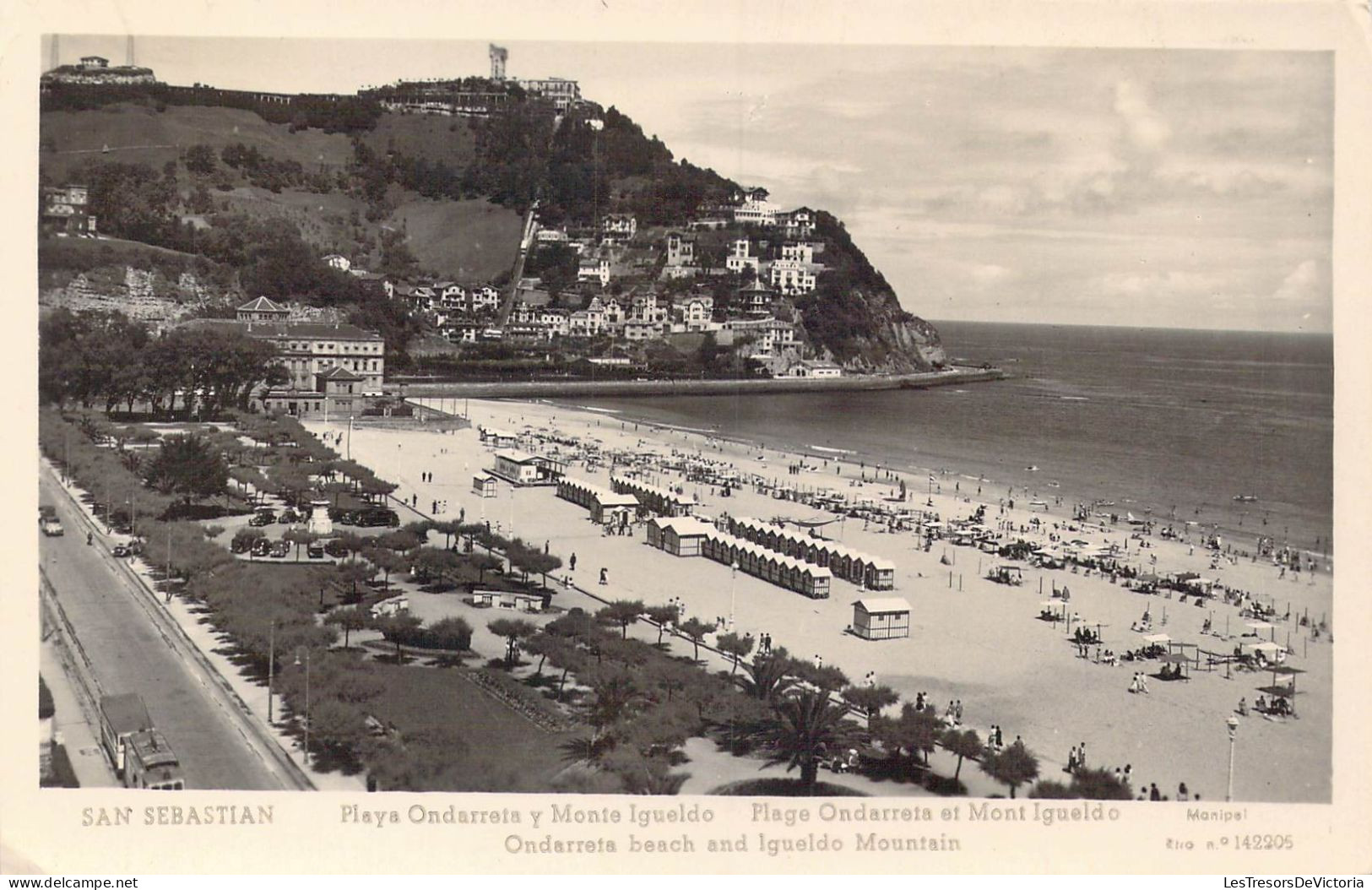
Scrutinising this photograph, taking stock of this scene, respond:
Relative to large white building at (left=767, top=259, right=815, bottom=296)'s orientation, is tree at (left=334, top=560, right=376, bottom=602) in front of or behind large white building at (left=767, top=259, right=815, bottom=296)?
in front

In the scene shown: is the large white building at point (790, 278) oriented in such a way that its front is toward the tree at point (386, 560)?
yes

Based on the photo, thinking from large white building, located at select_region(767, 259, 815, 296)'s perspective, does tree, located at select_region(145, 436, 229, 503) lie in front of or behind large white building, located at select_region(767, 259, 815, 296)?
in front

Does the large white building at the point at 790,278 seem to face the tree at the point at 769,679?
yes

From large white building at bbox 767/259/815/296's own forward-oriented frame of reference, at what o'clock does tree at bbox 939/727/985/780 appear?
The tree is roughly at 12 o'clock from the large white building.

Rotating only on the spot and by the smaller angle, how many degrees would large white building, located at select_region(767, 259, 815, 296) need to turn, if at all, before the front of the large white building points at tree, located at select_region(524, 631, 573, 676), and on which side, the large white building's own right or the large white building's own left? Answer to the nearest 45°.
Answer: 0° — it already faces it

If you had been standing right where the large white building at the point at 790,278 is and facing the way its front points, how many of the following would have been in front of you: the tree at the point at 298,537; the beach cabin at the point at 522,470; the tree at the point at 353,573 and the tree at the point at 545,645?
4

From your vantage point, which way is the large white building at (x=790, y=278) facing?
toward the camera

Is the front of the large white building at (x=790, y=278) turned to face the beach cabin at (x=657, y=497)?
yes

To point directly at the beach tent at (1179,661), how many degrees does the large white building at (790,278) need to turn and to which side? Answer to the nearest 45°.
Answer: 0° — it already faces it

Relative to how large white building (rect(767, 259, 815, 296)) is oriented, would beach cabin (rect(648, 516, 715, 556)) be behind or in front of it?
in front

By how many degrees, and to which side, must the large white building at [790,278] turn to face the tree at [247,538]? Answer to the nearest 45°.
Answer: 0° — it already faces it
